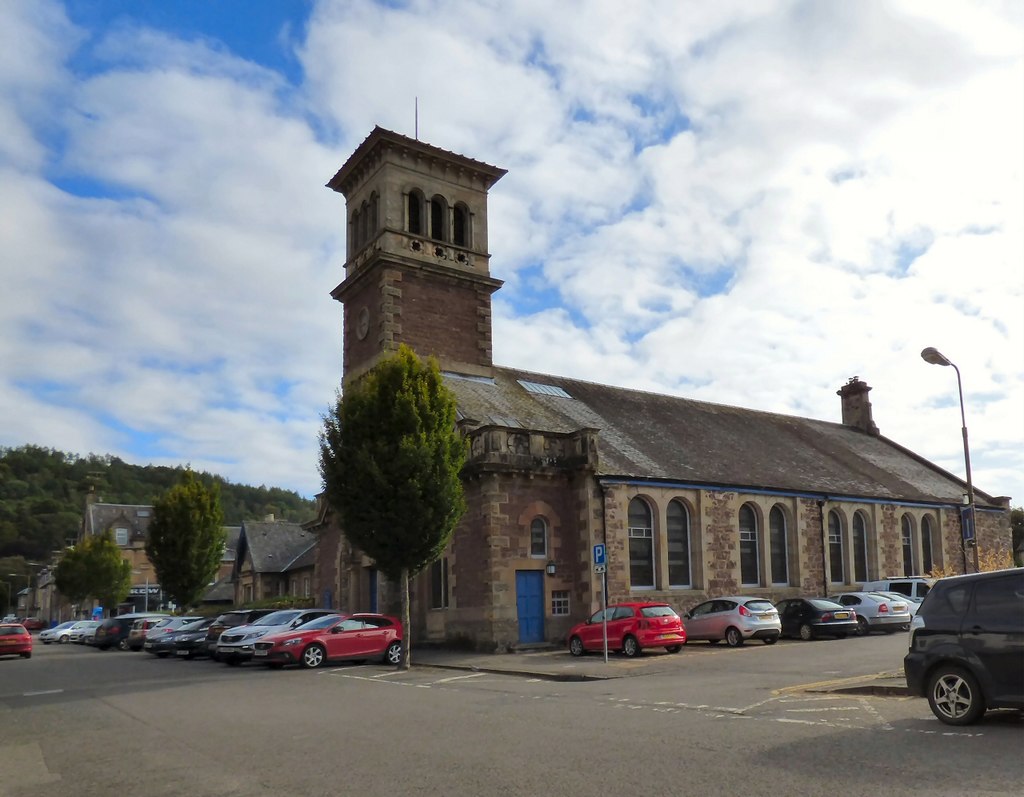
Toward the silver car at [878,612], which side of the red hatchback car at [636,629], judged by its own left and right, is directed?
right

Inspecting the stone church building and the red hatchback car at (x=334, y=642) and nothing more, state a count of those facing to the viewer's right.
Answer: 0

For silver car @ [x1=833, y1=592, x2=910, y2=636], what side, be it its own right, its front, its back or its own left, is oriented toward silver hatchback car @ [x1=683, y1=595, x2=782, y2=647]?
left

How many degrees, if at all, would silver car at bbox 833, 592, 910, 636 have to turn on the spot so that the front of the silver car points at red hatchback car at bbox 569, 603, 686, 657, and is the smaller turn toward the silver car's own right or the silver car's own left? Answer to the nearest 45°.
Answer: approximately 90° to the silver car's own left

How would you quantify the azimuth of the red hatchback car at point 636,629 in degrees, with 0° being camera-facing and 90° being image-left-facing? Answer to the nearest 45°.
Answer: approximately 135°

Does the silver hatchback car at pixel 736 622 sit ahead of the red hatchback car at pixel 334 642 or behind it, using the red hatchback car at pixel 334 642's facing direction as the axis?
behind

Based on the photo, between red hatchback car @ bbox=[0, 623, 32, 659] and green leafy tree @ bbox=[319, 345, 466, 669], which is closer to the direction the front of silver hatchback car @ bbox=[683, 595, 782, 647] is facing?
the red hatchback car
